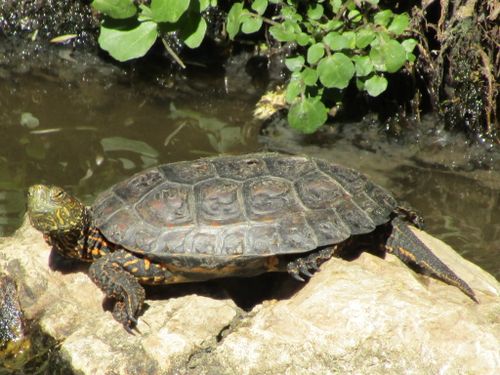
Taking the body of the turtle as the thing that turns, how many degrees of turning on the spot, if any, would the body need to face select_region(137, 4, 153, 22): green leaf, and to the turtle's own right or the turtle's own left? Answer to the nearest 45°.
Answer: approximately 90° to the turtle's own right

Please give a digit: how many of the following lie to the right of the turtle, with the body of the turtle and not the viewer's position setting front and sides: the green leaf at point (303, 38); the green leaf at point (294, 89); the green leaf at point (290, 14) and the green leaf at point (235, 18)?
4

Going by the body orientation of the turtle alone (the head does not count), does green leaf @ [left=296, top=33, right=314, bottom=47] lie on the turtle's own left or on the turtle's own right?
on the turtle's own right

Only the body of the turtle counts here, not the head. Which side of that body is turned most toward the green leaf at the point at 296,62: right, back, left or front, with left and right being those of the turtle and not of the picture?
right

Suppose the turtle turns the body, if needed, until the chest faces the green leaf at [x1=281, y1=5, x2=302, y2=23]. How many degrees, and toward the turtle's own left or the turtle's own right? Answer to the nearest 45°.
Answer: approximately 90° to the turtle's own right

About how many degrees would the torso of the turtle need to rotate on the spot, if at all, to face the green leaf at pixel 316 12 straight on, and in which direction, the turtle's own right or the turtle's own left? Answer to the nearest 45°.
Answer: approximately 90° to the turtle's own right

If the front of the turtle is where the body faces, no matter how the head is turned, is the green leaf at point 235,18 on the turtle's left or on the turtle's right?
on the turtle's right

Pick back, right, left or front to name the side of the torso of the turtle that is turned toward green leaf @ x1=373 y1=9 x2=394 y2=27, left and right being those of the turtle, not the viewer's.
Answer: right

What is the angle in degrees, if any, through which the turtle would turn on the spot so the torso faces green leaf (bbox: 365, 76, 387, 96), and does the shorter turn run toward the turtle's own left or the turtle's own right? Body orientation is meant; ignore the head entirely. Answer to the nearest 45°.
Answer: approximately 135° to the turtle's own right

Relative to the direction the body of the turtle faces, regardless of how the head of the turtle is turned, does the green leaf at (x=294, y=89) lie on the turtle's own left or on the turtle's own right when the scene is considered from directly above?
on the turtle's own right

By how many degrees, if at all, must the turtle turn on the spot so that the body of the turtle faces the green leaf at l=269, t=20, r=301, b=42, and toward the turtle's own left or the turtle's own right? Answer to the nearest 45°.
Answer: approximately 90° to the turtle's own right

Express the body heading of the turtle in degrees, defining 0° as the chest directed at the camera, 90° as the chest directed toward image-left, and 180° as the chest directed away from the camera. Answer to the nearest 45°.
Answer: approximately 90°
